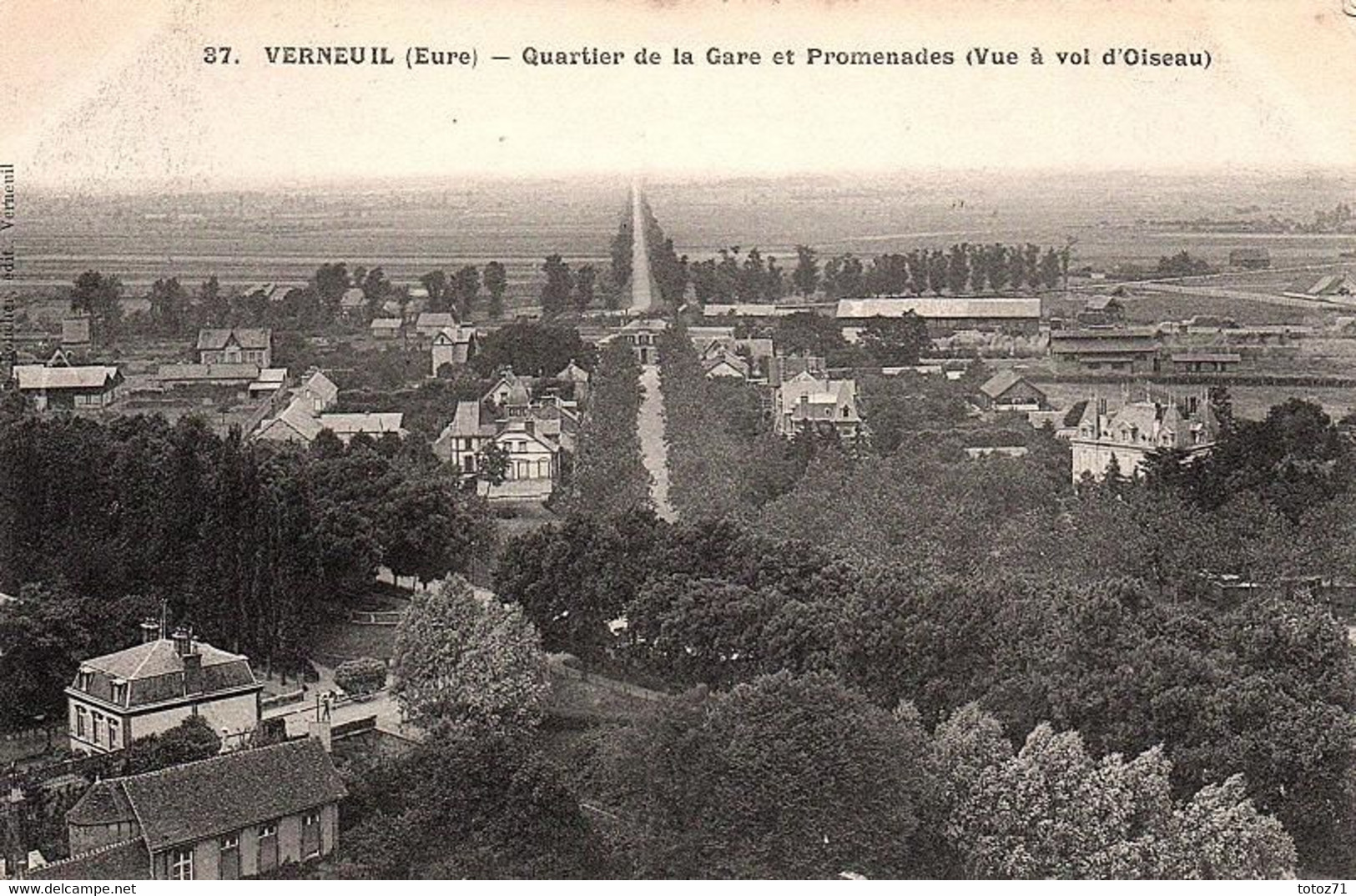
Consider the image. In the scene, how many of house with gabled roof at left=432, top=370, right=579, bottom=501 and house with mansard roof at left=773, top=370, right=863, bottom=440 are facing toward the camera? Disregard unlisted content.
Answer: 2

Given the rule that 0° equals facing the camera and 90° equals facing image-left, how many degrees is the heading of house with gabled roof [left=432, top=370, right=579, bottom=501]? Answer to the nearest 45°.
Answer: approximately 0°

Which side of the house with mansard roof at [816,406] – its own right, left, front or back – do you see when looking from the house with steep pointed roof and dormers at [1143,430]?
left

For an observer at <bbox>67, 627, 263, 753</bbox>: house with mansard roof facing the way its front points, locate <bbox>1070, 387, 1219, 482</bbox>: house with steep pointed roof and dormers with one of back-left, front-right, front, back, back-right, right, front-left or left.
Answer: back-left

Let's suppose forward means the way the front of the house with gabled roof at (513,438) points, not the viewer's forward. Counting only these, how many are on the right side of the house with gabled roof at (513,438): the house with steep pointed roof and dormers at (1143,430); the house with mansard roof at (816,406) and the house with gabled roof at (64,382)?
1

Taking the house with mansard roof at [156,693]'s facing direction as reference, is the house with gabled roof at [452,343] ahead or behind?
behind

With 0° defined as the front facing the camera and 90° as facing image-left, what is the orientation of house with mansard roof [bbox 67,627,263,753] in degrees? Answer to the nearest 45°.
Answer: approximately 45°

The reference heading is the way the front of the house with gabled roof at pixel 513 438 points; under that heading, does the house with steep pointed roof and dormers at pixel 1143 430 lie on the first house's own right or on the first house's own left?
on the first house's own left
